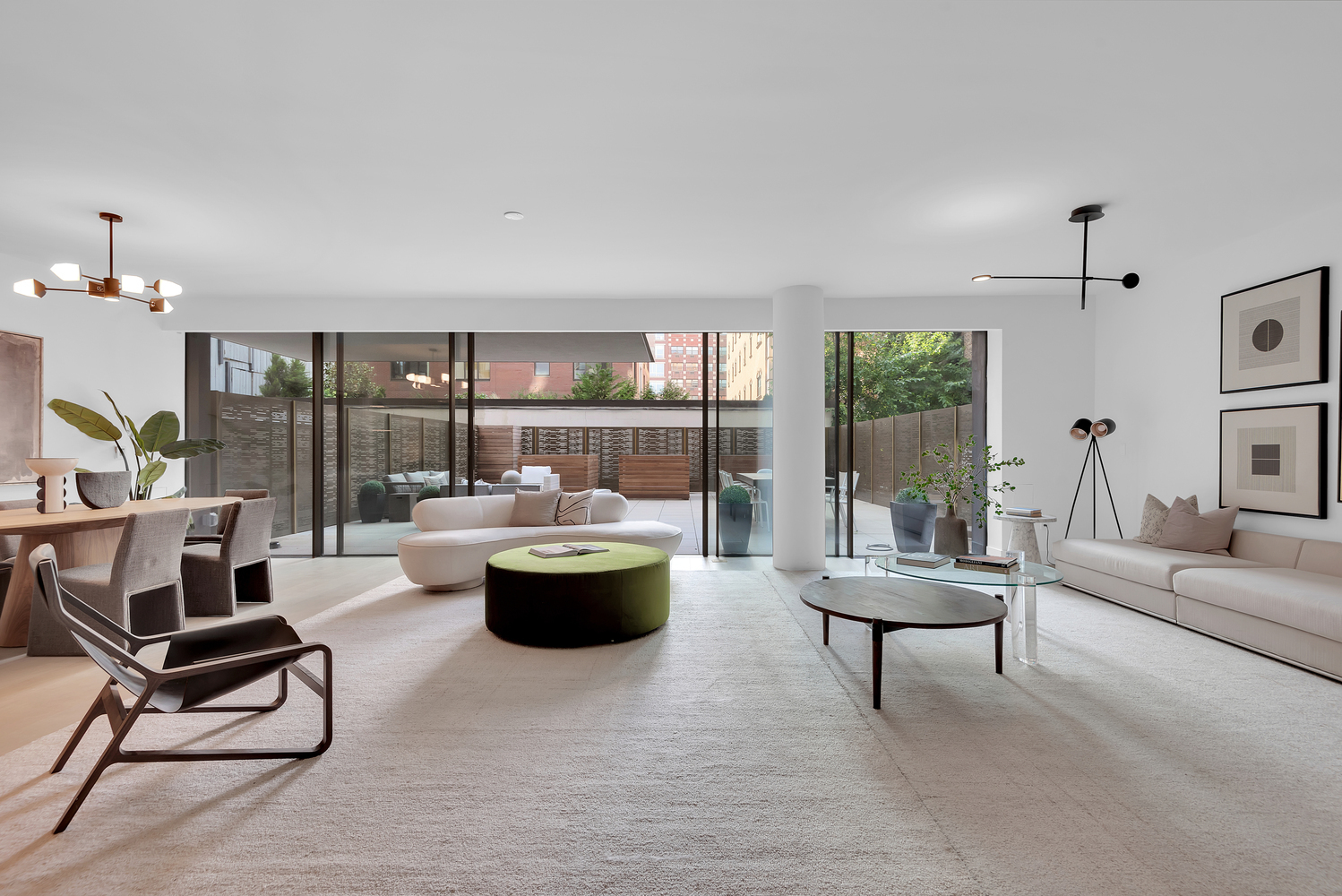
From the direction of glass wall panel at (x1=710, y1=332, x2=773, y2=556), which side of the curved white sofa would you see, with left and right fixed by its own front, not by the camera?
left

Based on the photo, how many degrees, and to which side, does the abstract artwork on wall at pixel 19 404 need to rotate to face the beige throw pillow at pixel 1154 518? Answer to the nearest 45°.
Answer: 0° — it already faces it

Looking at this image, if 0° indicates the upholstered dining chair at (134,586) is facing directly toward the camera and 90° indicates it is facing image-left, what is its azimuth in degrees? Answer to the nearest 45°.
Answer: approximately 135°

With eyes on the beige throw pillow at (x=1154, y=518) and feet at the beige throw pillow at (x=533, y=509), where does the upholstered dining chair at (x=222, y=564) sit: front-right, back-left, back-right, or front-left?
back-right

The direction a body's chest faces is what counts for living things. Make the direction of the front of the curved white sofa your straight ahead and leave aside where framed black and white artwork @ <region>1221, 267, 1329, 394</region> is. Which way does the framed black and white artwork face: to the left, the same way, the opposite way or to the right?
to the right

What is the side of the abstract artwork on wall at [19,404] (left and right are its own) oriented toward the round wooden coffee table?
front

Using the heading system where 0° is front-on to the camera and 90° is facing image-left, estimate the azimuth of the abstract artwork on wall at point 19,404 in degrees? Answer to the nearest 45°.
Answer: approximately 315°

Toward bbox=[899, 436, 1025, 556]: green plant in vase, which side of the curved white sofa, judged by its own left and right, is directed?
left

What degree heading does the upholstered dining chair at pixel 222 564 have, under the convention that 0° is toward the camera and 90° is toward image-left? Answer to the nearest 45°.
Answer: approximately 135°

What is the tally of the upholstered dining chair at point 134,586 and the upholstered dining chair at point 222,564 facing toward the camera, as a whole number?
0

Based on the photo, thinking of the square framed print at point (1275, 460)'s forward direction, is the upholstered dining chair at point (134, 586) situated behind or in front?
in front
